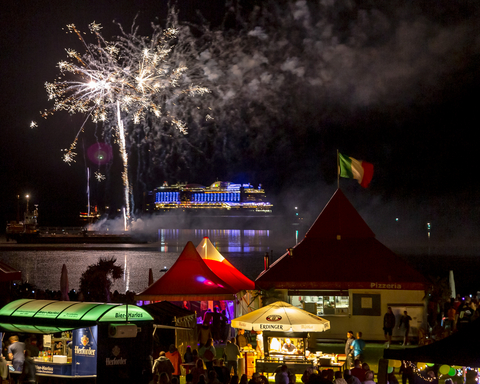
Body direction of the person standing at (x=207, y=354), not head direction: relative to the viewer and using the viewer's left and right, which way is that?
facing away from the viewer

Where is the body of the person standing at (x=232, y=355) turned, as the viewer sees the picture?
away from the camera

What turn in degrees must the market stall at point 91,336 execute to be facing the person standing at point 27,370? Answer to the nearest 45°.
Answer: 0° — it already faces them

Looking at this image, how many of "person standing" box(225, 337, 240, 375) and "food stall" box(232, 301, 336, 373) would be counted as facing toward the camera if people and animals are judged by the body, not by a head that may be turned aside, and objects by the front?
1

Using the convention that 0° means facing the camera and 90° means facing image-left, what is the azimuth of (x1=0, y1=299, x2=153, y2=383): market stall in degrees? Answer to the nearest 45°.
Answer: approximately 45°
